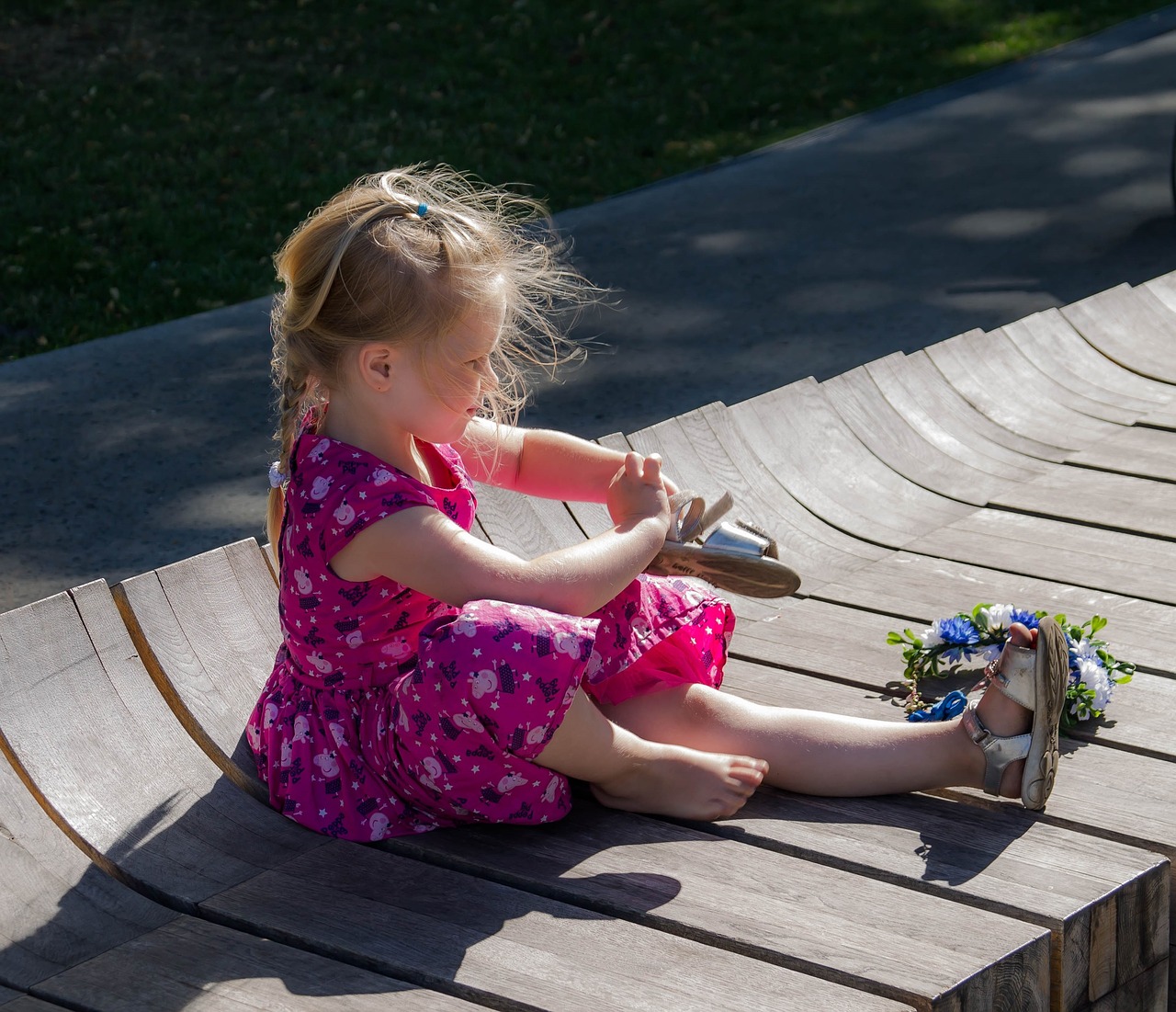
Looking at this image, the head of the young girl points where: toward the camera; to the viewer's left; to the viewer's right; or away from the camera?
to the viewer's right

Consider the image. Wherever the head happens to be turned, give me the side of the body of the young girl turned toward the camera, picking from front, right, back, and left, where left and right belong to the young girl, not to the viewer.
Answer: right

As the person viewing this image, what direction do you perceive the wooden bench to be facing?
facing the viewer and to the right of the viewer

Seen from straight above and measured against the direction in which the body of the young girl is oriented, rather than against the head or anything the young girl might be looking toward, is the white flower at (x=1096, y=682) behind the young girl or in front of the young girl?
in front
